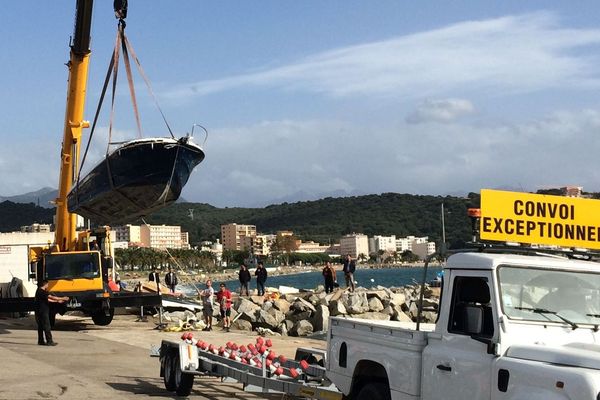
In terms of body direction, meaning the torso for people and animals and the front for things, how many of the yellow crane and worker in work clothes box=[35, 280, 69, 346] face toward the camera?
1

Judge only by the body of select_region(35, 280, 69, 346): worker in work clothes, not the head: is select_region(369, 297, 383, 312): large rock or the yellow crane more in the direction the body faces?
the large rock

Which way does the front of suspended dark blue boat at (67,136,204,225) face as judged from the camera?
facing the viewer and to the right of the viewer

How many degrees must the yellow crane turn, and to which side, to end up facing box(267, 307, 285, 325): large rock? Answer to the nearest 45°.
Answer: approximately 90° to its left

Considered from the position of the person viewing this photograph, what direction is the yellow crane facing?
facing the viewer

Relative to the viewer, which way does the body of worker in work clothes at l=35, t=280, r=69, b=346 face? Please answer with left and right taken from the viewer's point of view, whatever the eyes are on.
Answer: facing to the right of the viewer

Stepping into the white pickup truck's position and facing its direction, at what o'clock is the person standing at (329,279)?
The person standing is roughly at 7 o'clock from the white pickup truck.

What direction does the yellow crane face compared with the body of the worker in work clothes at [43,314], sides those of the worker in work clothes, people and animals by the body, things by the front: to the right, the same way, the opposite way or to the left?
to the right

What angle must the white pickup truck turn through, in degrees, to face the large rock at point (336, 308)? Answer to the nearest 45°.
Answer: approximately 135° to its left

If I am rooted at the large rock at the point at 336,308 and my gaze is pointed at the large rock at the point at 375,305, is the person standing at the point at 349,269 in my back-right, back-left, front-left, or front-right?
front-left

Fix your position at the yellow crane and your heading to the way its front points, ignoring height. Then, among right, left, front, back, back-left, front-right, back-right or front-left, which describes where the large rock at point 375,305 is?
left

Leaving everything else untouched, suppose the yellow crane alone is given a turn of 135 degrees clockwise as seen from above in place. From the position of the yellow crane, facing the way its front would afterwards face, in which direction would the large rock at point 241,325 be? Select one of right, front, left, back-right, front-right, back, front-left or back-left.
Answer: back-right
